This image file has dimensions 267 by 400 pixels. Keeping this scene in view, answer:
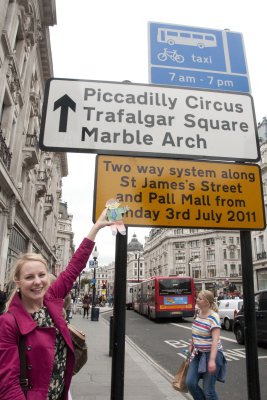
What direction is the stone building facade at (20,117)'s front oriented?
to the viewer's right

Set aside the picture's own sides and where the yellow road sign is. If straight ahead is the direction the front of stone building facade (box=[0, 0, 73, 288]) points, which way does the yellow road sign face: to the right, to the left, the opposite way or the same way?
to the right

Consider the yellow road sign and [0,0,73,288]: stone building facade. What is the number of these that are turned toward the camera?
1

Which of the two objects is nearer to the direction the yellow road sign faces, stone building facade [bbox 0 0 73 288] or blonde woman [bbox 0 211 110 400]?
the blonde woman

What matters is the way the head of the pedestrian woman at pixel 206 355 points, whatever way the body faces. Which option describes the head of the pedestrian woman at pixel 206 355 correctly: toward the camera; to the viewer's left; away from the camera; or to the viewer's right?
to the viewer's left
